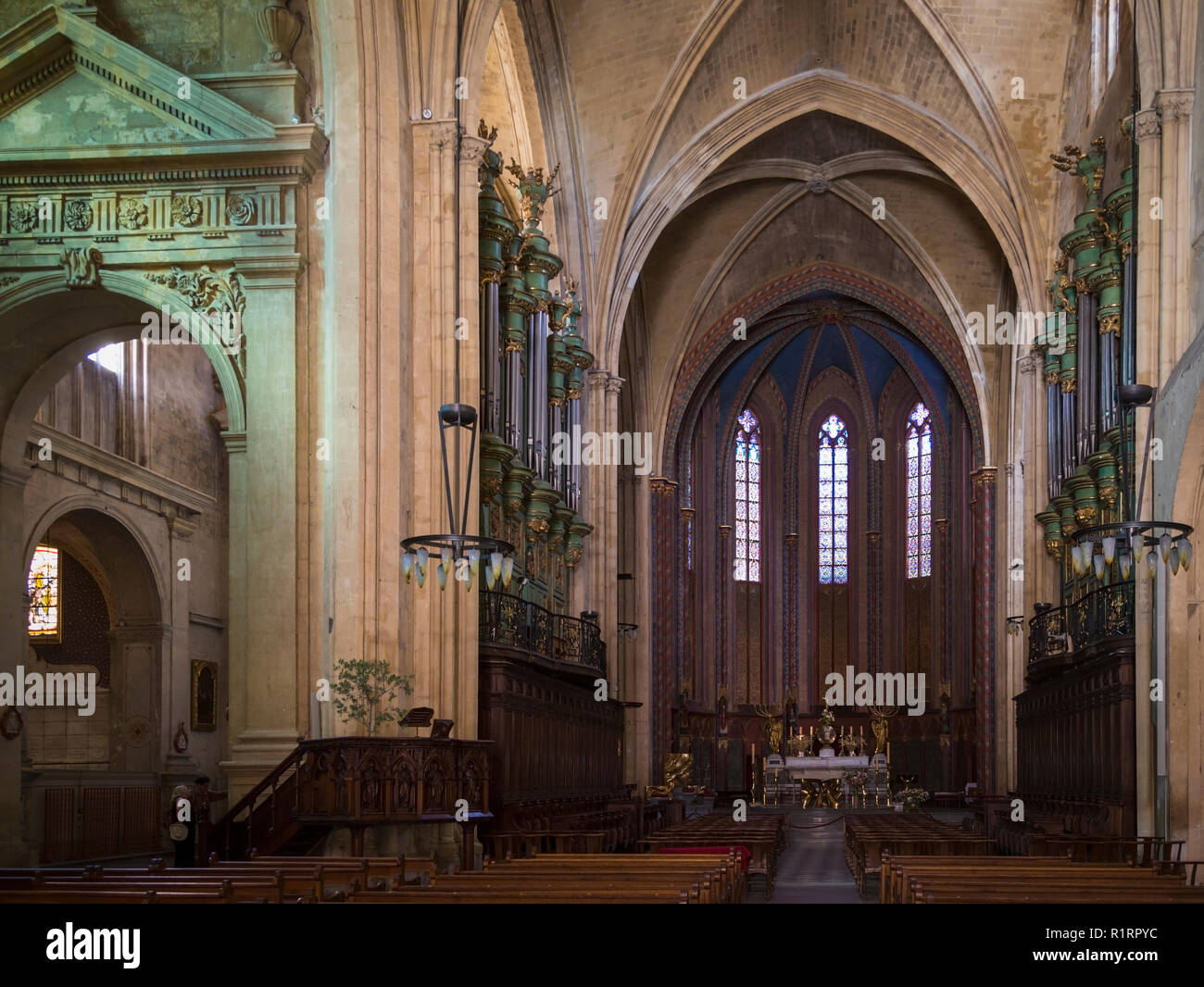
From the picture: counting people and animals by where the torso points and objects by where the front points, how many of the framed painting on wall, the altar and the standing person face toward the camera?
2

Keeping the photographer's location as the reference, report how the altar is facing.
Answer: facing the viewer
